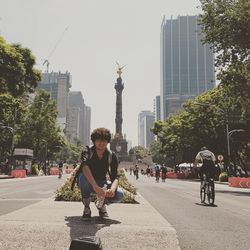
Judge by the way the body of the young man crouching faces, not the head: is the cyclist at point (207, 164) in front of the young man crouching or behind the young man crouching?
behind

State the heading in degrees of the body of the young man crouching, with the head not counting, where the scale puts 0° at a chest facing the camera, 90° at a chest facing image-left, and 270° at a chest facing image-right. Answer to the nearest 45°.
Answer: approximately 0°

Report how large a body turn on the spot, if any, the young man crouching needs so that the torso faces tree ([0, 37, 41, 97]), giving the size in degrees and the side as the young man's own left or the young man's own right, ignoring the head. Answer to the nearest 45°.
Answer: approximately 180°
